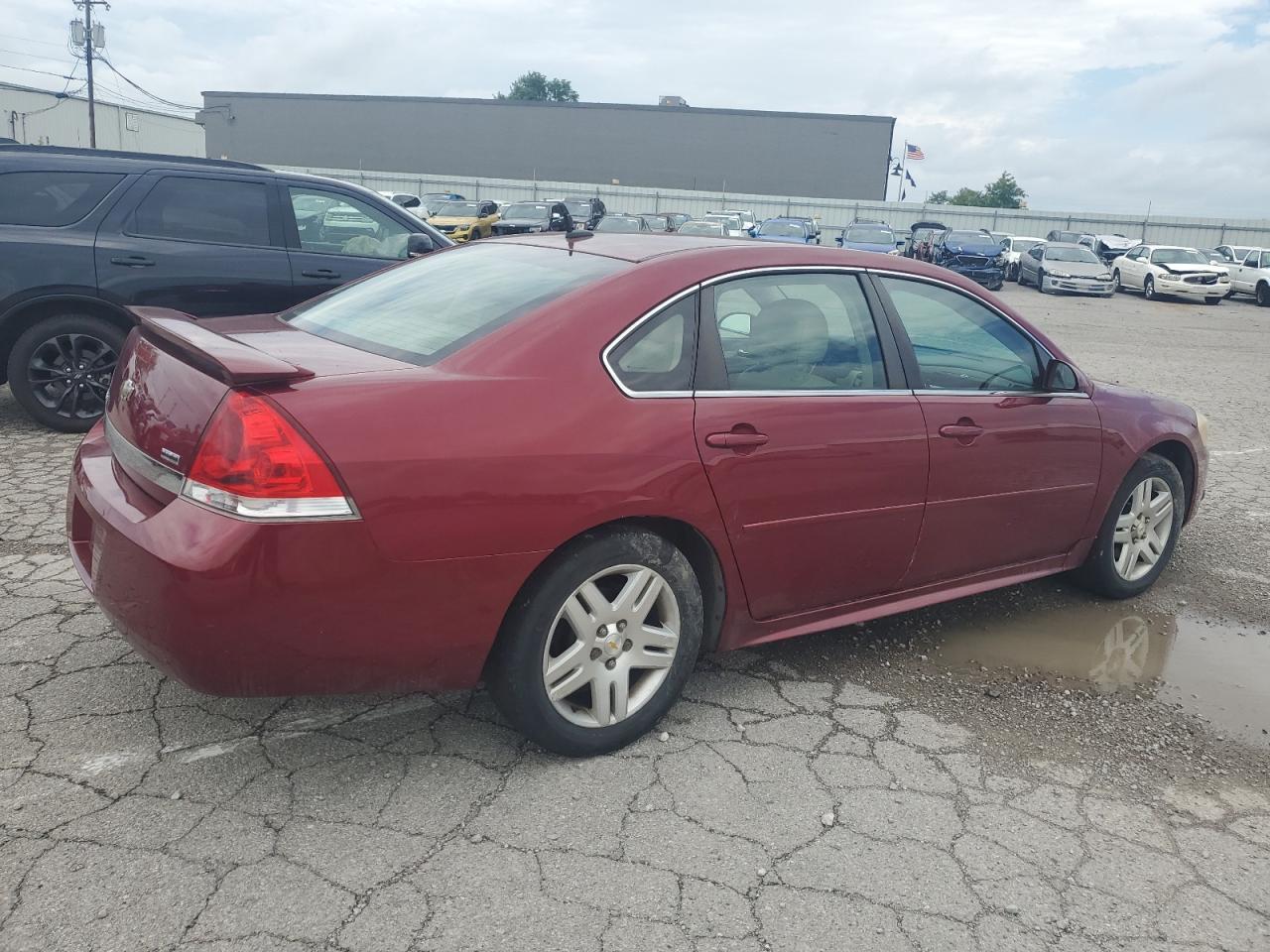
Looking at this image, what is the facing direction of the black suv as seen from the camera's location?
facing to the right of the viewer

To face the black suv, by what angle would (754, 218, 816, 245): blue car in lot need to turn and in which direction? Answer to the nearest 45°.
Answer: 0° — it already faces it

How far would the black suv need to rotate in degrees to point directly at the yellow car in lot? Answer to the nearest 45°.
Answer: approximately 90° to its left

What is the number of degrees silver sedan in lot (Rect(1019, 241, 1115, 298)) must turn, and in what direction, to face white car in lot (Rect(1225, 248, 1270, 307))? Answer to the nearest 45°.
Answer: approximately 90° to its left

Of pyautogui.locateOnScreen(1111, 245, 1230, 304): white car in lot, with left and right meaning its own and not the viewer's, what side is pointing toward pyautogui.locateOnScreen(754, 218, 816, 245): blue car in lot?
right

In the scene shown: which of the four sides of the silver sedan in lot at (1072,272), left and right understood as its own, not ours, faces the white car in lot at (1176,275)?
left

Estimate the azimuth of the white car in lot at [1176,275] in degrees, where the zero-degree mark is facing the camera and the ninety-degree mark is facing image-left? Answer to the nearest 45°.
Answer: approximately 315°

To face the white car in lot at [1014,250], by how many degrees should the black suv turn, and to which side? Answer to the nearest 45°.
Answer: approximately 45° to its left

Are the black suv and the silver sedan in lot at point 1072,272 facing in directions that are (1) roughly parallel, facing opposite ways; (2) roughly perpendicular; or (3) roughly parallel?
roughly perpendicular

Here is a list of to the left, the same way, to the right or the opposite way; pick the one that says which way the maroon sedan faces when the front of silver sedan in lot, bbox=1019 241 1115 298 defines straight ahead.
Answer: to the left

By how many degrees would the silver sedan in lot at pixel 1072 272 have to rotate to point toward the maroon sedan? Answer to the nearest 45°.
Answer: approximately 45° to its right

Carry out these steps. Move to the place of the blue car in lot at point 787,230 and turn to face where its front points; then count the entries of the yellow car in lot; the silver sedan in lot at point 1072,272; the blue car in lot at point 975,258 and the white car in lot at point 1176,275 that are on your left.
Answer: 3
